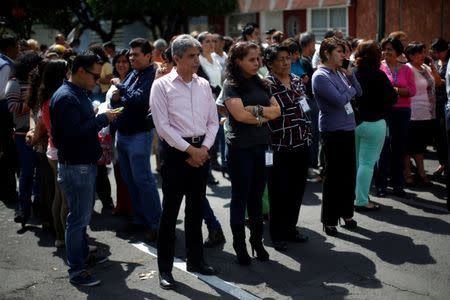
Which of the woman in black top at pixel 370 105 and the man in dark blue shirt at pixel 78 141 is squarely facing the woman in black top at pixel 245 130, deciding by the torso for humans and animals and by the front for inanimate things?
the man in dark blue shirt

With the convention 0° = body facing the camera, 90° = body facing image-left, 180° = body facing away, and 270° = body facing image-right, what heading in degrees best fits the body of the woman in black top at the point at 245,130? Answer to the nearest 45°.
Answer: approximately 315°

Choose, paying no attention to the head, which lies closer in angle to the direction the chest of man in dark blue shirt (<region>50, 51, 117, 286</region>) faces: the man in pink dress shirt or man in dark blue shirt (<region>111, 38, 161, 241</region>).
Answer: the man in pink dress shirt

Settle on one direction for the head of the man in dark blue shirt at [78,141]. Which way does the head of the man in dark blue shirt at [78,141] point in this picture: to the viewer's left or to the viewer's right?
to the viewer's right

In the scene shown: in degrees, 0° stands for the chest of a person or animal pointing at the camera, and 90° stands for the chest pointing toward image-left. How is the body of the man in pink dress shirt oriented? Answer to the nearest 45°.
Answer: approximately 315°

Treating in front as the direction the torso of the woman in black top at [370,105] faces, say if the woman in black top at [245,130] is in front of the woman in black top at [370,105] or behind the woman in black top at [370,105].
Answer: behind

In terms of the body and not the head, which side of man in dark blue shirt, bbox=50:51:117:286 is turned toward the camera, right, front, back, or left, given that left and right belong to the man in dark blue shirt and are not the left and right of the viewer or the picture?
right

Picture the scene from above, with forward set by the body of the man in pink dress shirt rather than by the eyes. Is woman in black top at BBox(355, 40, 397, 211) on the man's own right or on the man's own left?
on the man's own left

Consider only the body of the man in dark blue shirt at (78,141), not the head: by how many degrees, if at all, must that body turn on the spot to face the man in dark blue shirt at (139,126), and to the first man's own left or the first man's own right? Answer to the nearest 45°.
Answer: approximately 45° to the first man's own left
